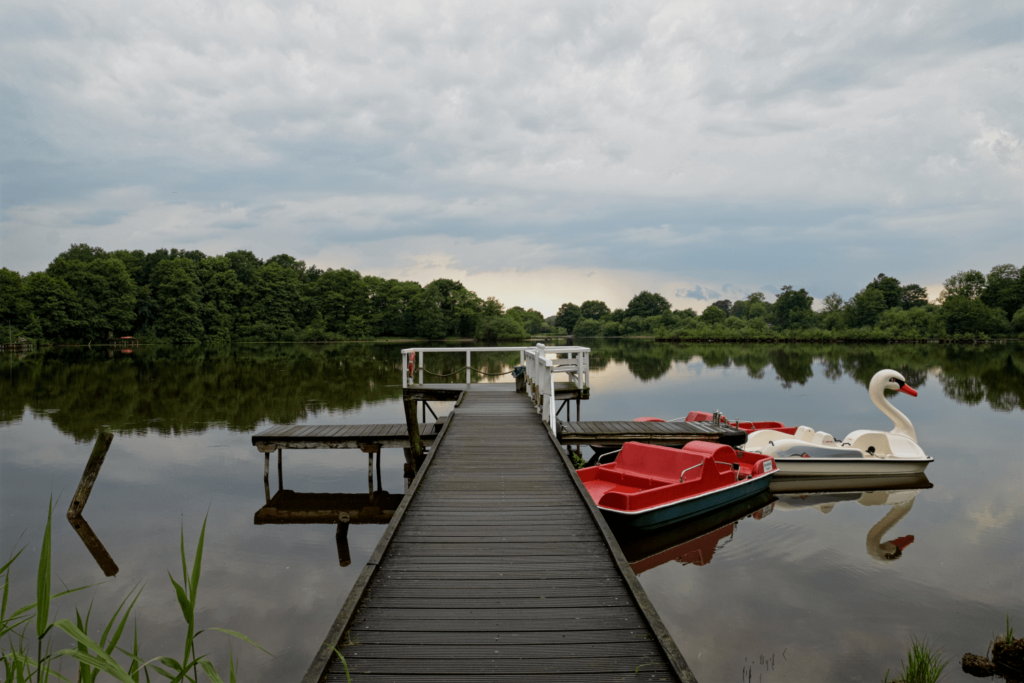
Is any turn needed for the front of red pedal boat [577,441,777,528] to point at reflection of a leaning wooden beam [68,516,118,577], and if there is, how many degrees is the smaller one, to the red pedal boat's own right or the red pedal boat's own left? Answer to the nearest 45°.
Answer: approximately 135° to the red pedal boat's own left

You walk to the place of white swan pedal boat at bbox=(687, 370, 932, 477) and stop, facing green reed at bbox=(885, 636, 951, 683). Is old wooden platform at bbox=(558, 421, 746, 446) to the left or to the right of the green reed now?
right

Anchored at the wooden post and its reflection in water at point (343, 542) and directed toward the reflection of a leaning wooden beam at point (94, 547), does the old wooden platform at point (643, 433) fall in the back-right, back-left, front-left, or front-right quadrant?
back-right

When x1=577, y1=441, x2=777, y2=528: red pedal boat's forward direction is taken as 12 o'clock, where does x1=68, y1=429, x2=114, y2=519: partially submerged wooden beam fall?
The partially submerged wooden beam is roughly at 7 o'clock from the red pedal boat.

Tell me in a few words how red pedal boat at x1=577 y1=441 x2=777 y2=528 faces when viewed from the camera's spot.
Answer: facing away from the viewer and to the right of the viewer

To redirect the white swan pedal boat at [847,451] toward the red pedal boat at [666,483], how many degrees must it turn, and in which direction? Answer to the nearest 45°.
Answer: approximately 135° to its right

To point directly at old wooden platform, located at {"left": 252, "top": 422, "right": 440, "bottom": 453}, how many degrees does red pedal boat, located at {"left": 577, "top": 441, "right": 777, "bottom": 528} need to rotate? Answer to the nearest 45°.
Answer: approximately 135° to its left

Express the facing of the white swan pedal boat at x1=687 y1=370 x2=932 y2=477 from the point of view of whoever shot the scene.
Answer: facing to the right of the viewer

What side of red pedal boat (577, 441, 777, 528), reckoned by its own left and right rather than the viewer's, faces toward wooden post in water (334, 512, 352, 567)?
back

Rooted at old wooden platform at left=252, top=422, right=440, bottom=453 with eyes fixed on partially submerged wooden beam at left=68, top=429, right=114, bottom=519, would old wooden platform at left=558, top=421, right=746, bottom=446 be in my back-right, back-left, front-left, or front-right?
back-left

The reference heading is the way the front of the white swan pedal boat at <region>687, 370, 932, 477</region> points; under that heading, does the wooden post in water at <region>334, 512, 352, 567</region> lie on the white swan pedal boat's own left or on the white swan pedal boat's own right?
on the white swan pedal boat's own right

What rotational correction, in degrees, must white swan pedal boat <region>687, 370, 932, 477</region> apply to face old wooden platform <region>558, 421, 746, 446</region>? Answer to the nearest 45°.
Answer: approximately 135° to its right
